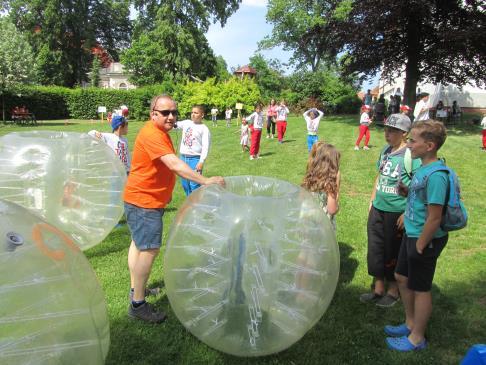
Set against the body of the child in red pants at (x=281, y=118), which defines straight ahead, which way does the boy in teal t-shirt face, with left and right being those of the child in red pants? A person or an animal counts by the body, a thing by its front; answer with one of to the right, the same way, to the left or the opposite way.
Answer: to the right

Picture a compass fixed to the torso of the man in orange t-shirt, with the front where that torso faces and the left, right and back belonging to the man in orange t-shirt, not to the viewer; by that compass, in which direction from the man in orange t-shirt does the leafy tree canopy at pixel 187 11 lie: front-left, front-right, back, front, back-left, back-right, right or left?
left

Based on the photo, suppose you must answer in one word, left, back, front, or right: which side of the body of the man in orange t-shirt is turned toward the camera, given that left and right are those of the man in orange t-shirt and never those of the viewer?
right

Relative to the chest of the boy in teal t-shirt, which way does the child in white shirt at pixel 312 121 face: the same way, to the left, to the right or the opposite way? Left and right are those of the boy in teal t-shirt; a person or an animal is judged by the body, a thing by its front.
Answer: to the left

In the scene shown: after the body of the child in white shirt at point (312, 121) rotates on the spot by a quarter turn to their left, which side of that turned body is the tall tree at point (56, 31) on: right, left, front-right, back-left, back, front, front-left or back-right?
back-left

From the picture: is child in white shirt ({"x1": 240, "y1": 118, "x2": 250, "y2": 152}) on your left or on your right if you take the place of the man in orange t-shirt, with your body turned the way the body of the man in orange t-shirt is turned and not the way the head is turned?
on your left

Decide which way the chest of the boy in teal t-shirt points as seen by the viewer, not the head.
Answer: to the viewer's left

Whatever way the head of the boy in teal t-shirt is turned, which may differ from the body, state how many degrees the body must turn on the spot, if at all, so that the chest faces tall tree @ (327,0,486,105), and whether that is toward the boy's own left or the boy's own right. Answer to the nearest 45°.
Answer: approximately 90° to the boy's own right

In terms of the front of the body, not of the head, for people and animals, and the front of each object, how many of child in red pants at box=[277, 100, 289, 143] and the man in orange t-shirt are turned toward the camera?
1

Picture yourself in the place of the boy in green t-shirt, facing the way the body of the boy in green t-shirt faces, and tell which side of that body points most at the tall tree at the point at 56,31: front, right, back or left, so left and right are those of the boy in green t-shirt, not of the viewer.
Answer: right
